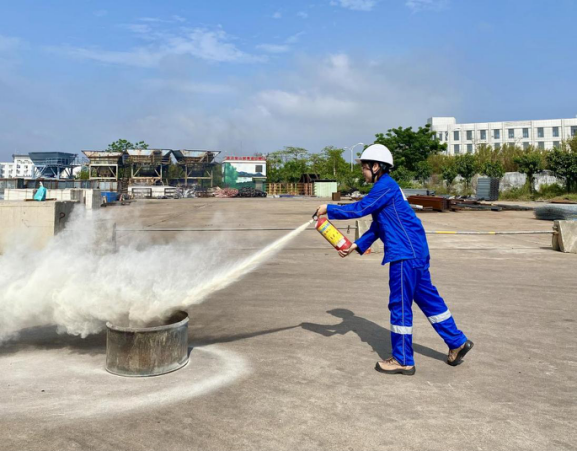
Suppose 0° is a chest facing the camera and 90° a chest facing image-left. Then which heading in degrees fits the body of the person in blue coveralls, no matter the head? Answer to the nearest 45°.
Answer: approximately 90°

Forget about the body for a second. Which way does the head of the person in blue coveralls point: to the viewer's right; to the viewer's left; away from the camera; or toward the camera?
to the viewer's left

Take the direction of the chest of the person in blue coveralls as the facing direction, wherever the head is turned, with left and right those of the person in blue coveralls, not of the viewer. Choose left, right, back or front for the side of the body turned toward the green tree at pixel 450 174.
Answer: right

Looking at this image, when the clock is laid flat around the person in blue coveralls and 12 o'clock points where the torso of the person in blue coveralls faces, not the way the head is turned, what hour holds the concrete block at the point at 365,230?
The concrete block is roughly at 3 o'clock from the person in blue coveralls.

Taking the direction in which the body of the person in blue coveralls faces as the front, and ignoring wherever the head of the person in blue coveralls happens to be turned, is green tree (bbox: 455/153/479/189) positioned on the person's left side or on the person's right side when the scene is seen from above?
on the person's right side

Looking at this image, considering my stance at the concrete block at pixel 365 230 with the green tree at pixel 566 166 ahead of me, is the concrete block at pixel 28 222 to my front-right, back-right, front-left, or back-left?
back-left

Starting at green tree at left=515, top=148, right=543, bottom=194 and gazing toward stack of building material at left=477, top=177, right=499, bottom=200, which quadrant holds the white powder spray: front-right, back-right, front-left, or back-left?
front-left

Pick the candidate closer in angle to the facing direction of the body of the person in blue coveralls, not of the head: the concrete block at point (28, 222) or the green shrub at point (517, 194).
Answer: the concrete block

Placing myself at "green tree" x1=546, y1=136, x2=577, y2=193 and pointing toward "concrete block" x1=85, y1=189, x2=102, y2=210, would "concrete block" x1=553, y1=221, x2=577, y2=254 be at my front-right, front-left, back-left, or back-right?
front-left

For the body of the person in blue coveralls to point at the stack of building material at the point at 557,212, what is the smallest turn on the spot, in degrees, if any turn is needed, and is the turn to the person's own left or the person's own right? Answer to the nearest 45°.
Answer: approximately 90° to the person's own right
